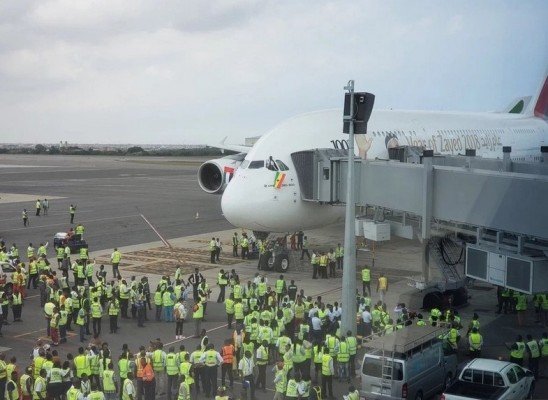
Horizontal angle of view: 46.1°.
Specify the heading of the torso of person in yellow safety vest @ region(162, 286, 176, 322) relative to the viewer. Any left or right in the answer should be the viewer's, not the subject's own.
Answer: facing away from the viewer and to the right of the viewer

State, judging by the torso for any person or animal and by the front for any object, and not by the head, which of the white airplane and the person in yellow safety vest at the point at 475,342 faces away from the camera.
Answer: the person in yellow safety vest

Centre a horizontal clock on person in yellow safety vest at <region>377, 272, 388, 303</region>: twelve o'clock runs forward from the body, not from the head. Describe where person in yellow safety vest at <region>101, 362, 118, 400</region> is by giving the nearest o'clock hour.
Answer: person in yellow safety vest at <region>101, 362, 118, 400</region> is roughly at 7 o'clock from person in yellow safety vest at <region>377, 272, 388, 303</region>.

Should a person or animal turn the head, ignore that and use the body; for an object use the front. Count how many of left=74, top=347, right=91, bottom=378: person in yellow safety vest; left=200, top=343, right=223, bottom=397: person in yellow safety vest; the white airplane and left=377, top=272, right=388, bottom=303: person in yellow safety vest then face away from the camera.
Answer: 3

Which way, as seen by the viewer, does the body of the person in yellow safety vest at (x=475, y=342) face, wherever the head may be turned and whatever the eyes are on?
away from the camera

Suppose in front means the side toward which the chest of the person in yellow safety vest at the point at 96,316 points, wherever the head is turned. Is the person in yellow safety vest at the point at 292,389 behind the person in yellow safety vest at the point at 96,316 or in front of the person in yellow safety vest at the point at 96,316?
behind

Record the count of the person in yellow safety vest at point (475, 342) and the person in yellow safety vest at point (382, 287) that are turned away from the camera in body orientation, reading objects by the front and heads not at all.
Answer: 2

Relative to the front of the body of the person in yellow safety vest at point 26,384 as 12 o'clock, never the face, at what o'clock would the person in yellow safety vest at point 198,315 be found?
the person in yellow safety vest at point 198,315 is roughly at 12 o'clock from the person in yellow safety vest at point 26,384.

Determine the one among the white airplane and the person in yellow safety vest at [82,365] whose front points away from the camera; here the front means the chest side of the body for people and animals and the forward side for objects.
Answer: the person in yellow safety vest

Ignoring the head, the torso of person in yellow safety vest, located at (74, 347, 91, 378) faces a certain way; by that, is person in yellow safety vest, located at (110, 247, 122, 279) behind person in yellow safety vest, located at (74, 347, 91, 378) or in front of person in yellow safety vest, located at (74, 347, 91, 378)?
in front

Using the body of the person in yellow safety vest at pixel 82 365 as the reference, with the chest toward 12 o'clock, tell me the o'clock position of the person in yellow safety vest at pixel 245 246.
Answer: the person in yellow safety vest at pixel 245 246 is roughly at 1 o'clock from the person in yellow safety vest at pixel 82 365.

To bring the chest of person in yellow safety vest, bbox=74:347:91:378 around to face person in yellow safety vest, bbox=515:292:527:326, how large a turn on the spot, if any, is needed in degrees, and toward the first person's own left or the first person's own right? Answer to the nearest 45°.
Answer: approximately 90° to the first person's own right

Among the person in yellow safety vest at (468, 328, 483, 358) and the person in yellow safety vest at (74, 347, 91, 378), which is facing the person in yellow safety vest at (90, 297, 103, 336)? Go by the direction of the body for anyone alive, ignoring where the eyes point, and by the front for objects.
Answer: the person in yellow safety vest at (74, 347, 91, 378)

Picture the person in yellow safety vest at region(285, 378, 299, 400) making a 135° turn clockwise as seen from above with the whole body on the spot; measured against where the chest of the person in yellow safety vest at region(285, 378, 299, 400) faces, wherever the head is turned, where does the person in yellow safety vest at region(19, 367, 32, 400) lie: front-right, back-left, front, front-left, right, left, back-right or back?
back-right
